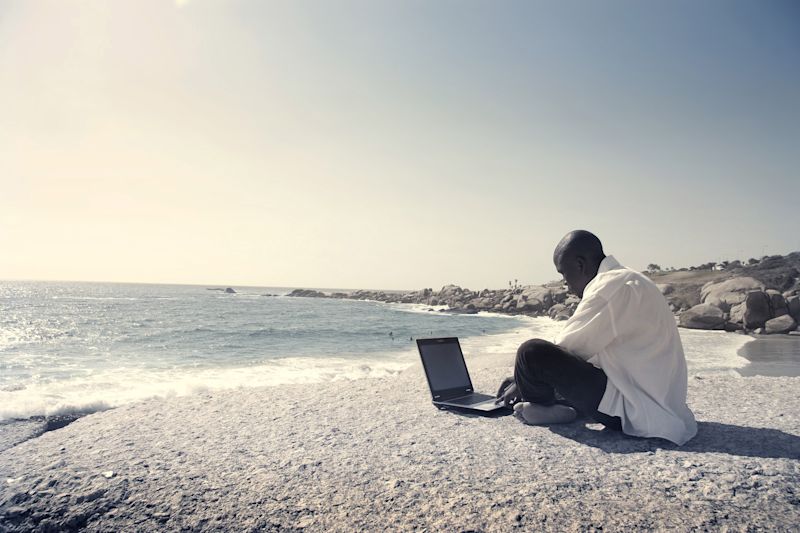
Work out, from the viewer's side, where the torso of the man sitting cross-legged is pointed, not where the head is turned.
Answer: to the viewer's left

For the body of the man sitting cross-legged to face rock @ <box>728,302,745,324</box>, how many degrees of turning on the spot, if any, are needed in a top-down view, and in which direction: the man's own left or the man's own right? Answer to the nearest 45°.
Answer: approximately 90° to the man's own right

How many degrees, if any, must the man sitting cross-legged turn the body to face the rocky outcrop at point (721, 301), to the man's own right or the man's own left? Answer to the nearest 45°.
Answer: approximately 90° to the man's own right

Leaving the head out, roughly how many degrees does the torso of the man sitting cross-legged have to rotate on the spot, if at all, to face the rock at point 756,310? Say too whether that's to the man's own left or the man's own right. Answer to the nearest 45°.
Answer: approximately 90° to the man's own right

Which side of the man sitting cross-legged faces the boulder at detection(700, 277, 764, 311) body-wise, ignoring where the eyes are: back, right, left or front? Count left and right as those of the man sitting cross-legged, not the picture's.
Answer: right

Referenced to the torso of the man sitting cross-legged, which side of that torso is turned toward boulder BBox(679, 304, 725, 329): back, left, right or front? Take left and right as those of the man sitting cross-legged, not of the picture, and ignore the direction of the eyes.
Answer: right
